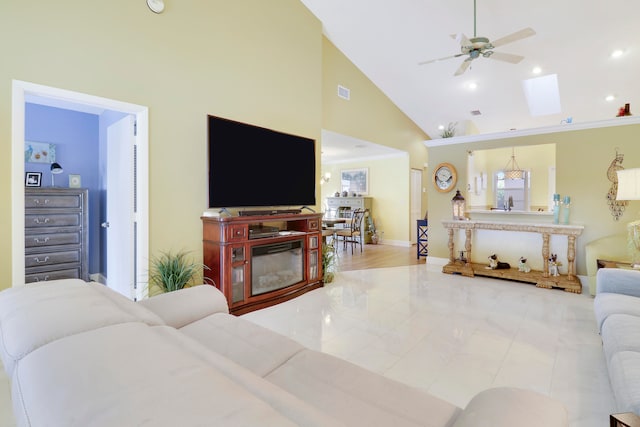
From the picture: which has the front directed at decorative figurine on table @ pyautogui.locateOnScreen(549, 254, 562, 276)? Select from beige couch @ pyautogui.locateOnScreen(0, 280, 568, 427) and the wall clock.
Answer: the beige couch

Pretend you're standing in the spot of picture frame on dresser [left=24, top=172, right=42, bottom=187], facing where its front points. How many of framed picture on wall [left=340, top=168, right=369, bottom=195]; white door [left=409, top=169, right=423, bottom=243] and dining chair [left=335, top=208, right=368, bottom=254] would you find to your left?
3

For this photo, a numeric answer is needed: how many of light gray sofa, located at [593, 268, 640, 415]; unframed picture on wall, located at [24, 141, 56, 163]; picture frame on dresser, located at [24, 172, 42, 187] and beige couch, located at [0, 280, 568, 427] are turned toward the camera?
2

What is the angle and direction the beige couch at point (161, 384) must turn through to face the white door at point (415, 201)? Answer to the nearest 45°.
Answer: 0° — it already faces it

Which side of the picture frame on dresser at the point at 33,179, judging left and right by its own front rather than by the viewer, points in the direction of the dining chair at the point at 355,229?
left
